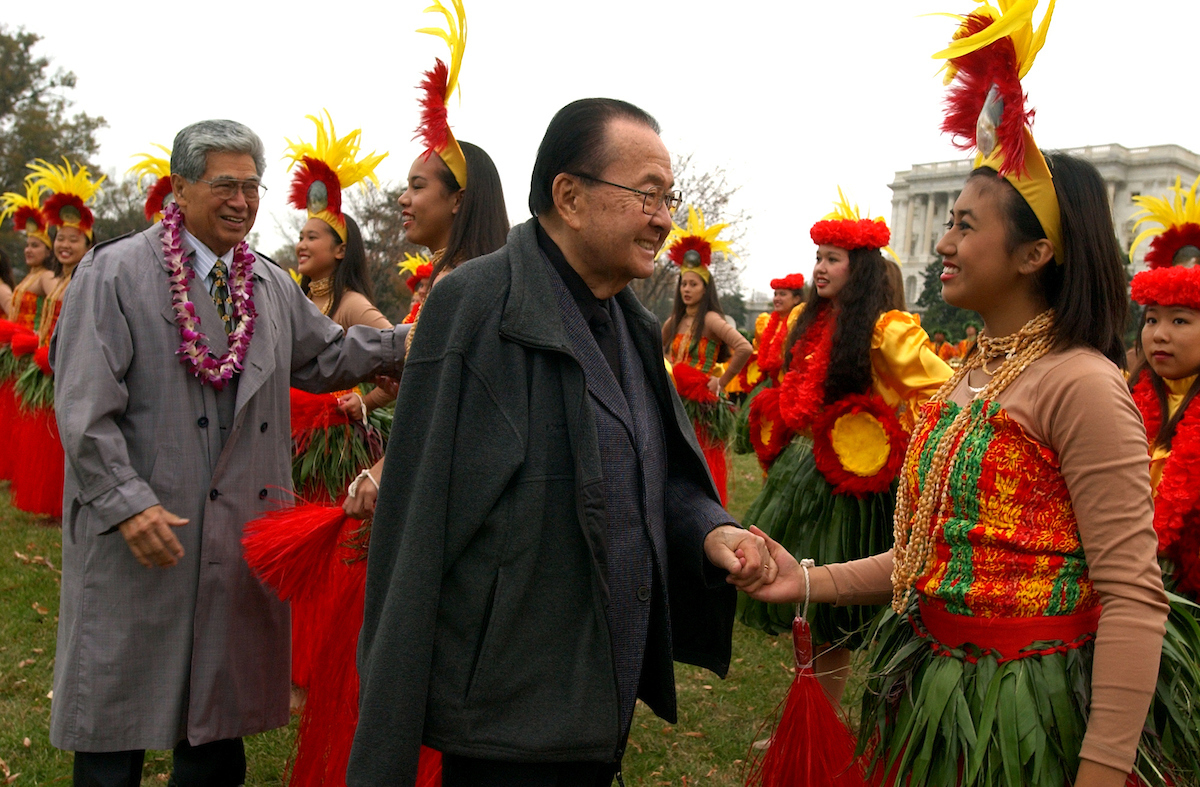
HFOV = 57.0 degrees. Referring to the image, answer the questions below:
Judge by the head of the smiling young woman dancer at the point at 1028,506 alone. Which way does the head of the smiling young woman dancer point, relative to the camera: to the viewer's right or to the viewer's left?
to the viewer's left

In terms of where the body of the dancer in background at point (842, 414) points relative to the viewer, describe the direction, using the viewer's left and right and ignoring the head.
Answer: facing the viewer and to the left of the viewer

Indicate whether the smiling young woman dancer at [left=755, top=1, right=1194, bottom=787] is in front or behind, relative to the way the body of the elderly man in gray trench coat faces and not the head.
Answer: in front

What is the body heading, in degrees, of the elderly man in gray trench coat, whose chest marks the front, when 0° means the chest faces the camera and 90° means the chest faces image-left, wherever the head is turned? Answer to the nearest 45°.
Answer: approximately 315°

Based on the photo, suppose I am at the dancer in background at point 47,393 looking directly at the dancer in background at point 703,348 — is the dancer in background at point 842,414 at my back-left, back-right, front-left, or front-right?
front-right

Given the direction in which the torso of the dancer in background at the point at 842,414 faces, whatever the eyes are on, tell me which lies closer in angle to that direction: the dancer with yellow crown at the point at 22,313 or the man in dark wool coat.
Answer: the man in dark wool coat

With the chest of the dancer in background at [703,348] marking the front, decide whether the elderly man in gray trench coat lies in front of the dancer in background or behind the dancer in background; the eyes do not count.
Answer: in front

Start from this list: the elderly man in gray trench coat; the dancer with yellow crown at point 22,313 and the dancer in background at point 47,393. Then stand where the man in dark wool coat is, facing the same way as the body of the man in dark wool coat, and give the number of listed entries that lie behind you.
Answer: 3

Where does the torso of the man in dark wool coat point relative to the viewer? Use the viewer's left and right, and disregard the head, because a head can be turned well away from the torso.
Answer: facing the viewer and to the right of the viewer

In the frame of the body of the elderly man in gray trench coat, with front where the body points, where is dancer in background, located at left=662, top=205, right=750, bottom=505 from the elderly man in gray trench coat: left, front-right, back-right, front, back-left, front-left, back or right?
left

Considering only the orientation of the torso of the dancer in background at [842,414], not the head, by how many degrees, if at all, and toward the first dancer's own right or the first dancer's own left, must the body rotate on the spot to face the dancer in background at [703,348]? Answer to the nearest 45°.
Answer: approximately 135° to the first dancer's own right

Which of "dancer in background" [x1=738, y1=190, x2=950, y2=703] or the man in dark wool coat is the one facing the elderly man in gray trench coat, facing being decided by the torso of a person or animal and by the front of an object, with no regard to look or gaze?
the dancer in background

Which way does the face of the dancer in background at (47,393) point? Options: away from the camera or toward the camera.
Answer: toward the camera

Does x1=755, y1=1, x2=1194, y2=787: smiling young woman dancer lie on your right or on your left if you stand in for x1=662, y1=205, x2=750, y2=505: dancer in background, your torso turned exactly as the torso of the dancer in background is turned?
on your left

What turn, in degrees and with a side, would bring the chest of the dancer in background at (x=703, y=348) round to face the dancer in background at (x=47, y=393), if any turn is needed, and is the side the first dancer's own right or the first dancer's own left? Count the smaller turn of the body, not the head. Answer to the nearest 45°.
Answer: approximately 45° to the first dancer's own right

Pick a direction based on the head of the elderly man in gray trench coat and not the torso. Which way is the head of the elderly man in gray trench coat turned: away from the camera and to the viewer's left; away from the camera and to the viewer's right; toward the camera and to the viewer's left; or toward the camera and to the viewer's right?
toward the camera and to the viewer's right
